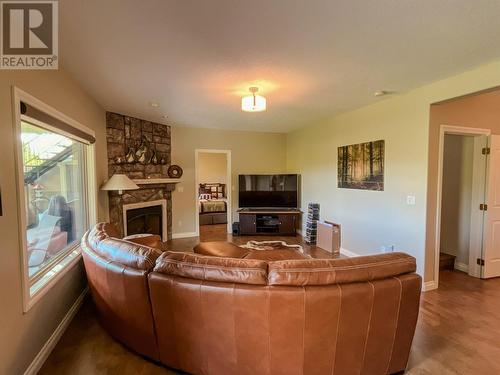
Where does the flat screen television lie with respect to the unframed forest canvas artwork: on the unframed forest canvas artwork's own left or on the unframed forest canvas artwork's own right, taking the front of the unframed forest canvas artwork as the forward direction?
on the unframed forest canvas artwork's own right

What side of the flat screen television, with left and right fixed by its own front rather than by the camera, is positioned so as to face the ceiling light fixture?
front

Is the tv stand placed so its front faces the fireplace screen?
no

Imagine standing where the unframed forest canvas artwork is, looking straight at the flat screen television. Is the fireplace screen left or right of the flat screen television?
left

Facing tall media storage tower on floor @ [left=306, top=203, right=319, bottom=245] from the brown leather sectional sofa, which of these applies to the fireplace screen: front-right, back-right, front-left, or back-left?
front-left

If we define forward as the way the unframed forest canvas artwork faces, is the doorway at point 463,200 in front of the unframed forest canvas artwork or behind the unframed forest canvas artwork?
behind

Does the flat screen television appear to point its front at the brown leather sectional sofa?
yes

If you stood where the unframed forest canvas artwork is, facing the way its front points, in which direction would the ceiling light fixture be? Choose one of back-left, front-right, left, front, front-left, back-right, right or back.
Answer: front

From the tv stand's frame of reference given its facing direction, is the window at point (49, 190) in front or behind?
in front

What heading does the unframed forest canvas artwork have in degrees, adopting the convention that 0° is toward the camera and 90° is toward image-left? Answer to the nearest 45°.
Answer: approximately 45°

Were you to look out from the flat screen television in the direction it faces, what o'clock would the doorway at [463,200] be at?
The doorway is roughly at 10 o'clock from the flat screen television.

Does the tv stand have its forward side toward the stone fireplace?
no

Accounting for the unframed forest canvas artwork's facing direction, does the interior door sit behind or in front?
behind

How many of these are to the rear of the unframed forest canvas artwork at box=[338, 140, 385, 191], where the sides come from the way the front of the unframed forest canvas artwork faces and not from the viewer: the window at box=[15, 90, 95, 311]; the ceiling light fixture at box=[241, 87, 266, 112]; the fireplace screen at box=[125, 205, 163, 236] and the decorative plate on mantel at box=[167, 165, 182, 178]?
0

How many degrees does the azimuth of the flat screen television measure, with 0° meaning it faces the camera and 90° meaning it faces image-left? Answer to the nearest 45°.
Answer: approximately 0°

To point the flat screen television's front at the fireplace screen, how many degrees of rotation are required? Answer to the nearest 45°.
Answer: approximately 45° to its right

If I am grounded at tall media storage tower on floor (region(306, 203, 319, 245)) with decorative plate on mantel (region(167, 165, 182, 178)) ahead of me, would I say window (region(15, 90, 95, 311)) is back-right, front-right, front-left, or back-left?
front-left

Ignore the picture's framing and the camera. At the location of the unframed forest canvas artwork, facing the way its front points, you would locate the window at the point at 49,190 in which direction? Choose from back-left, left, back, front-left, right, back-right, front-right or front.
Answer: front

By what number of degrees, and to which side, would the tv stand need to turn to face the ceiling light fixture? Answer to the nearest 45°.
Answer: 0° — it already faces it

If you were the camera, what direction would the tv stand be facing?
facing the viewer
